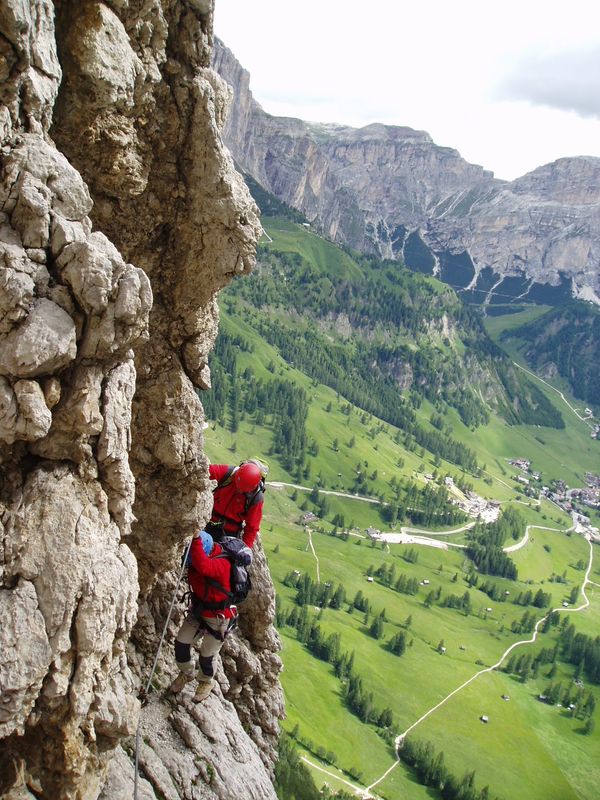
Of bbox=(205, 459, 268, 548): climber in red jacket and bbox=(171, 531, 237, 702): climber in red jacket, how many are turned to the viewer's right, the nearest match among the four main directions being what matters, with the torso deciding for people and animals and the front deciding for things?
0
